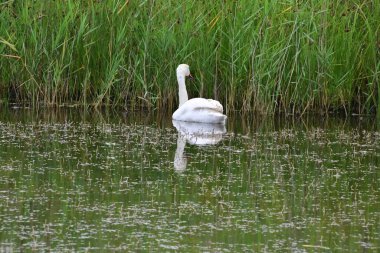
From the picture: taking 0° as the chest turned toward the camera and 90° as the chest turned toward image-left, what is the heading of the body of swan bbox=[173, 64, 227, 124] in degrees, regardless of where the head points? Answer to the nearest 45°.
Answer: approximately 90°
